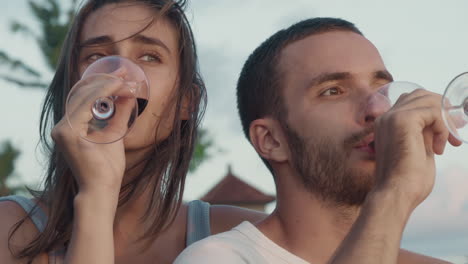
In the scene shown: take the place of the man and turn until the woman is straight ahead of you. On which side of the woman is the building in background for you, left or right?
right

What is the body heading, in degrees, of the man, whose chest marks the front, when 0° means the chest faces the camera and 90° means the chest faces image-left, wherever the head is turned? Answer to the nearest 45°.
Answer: approximately 315°

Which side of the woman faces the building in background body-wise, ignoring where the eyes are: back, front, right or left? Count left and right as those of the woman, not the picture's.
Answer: back

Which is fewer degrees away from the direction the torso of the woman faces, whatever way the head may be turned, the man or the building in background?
the man

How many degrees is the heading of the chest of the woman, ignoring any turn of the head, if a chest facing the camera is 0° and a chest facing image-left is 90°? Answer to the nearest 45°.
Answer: approximately 0°
